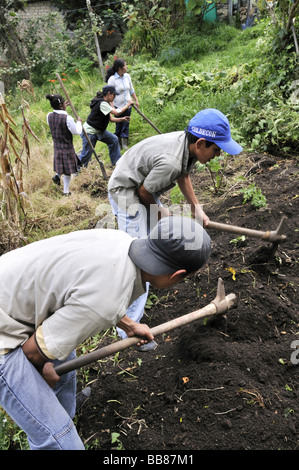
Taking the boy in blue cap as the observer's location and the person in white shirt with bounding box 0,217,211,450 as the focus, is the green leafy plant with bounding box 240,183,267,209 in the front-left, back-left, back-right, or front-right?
back-left

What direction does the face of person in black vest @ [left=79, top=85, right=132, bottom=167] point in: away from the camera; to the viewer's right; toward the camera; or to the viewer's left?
to the viewer's right

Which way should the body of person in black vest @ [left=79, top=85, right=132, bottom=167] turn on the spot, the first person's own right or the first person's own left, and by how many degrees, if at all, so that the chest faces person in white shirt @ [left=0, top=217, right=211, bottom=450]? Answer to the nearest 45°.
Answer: approximately 90° to the first person's own right

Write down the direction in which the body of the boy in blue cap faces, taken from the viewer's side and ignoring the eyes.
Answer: to the viewer's right

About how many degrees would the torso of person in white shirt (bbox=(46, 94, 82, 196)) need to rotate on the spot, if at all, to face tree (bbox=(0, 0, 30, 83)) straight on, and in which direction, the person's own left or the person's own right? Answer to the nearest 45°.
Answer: approximately 45° to the person's own left

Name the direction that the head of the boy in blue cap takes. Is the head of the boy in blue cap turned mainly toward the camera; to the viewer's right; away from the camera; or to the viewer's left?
to the viewer's right

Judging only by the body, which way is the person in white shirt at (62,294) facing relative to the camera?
to the viewer's right

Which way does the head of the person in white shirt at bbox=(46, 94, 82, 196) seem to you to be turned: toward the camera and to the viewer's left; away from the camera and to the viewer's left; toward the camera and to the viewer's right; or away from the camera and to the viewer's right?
away from the camera and to the viewer's right

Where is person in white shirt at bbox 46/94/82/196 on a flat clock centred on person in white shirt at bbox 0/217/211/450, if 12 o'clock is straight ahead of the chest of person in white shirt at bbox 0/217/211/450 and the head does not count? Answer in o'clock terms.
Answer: person in white shirt at bbox 46/94/82/196 is roughly at 9 o'clock from person in white shirt at bbox 0/217/211/450.

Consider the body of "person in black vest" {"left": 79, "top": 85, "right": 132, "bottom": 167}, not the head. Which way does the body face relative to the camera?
to the viewer's right

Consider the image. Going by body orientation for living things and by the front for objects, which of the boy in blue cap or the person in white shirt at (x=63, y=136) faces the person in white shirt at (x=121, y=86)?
the person in white shirt at (x=63, y=136)

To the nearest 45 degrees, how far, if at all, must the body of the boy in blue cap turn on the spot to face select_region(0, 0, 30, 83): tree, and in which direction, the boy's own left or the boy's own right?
approximately 90° to the boy's own left
